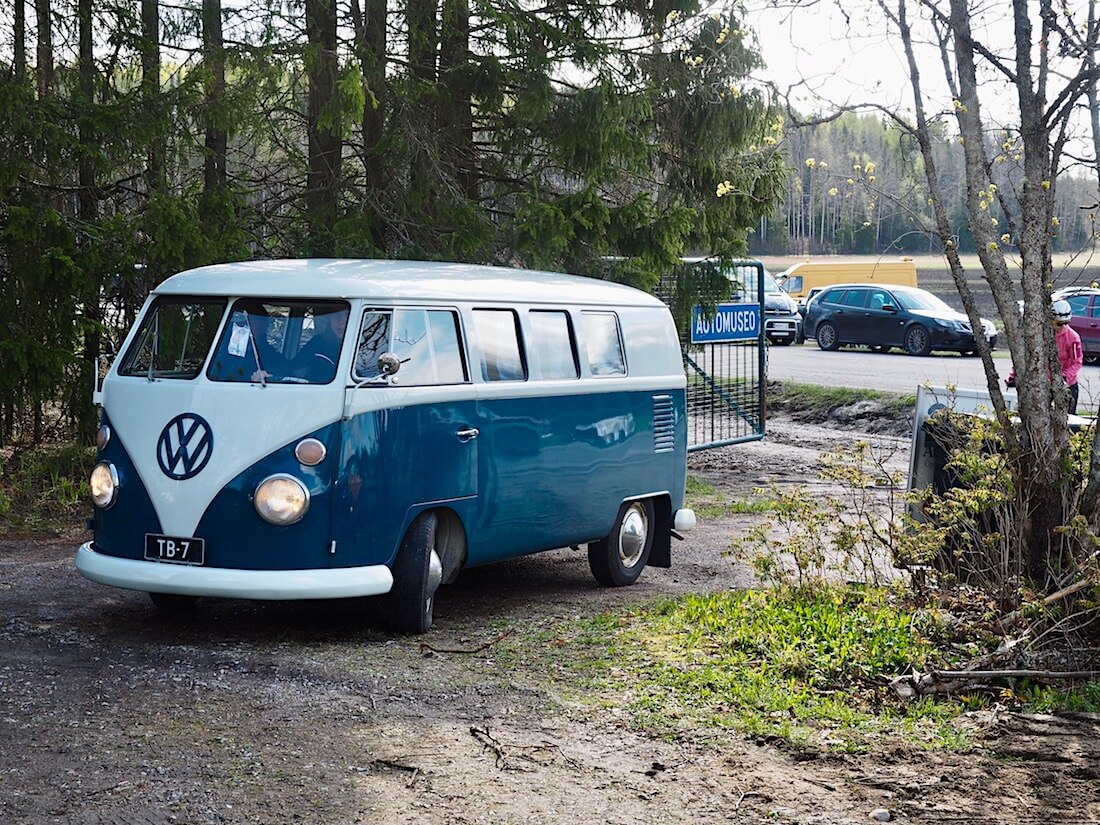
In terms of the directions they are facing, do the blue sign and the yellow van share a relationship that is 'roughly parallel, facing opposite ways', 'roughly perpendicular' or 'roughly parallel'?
roughly perpendicular

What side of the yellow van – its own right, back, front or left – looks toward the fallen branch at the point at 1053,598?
left

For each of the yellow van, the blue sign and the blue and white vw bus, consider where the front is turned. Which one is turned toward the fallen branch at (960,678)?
the blue sign

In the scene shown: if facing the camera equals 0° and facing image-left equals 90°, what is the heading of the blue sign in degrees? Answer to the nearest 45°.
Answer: approximately 0°

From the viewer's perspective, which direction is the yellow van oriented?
to the viewer's left

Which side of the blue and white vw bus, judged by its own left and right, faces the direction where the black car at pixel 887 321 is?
back

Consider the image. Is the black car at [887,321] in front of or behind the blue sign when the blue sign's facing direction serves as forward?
behind

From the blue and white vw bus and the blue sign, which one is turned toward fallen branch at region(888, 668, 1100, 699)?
the blue sign

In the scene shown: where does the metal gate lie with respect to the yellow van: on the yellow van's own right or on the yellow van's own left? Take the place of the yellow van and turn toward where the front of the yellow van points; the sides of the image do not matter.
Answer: on the yellow van's own left

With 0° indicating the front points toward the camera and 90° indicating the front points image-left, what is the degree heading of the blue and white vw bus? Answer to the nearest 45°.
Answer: approximately 45°
